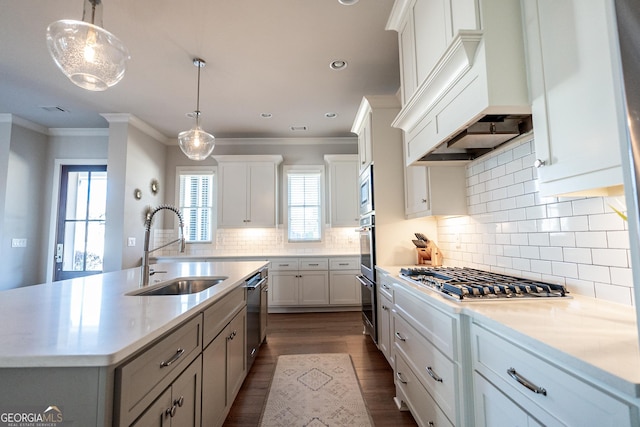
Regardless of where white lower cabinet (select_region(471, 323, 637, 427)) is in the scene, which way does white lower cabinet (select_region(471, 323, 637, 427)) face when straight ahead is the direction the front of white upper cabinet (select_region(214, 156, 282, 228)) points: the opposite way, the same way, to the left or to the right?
to the right

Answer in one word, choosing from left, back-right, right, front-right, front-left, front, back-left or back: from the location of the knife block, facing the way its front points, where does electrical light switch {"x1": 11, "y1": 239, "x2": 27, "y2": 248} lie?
front-right

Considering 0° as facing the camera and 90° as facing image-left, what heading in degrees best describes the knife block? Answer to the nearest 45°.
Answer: approximately 45°

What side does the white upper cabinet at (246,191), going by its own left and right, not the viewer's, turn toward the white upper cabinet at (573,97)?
front

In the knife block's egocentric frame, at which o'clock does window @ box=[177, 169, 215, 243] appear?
The window is roughly at 2 o'clock from the knife block.

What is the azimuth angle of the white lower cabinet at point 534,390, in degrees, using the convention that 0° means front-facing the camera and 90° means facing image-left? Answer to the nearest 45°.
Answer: approximately 45°

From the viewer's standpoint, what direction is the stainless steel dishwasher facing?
to the viewer's right

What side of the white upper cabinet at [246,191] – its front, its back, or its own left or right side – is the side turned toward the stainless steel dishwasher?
front

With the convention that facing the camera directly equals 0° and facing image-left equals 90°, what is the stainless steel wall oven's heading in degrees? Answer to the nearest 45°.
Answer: approximately 90°

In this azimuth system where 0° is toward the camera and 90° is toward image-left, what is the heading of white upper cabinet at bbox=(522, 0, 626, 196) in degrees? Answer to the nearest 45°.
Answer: approximately 45°
